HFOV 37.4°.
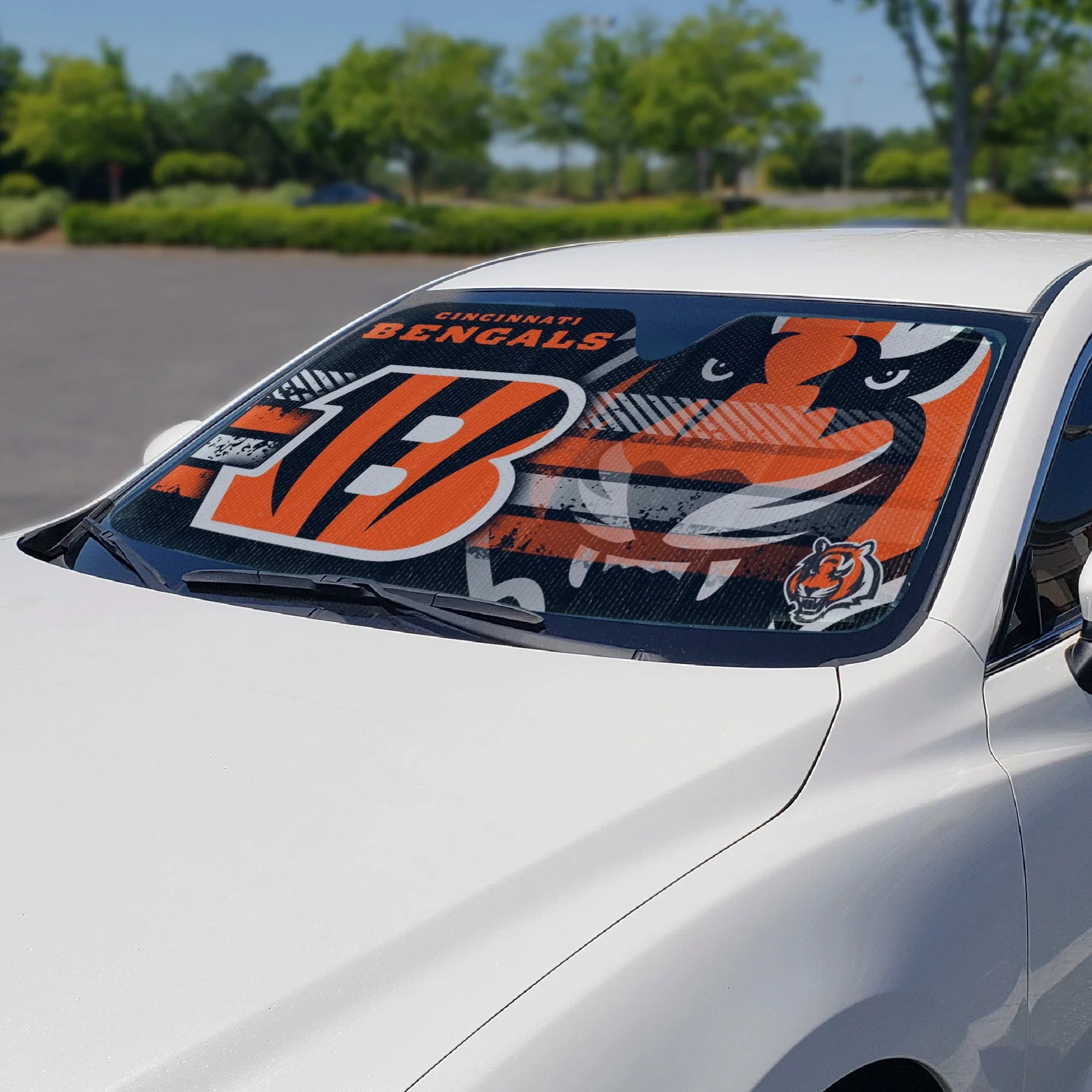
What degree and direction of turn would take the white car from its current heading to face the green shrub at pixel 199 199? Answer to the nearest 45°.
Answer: approximately 135° to its right

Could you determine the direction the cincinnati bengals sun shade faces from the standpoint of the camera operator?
facing the viewer and to the left of the viewer

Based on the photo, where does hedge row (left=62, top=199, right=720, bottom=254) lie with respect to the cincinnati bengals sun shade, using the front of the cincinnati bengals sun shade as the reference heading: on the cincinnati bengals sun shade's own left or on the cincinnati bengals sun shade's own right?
on the cincinnati bengals sun shade's own right

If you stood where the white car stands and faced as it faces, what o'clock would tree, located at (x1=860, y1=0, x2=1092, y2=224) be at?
The tree is roughly at 5 o'clock from the white car.

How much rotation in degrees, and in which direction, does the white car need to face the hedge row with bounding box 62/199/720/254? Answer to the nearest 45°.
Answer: approximately 135° to its right

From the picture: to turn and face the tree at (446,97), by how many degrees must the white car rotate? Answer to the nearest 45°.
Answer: approximately 135° to its right

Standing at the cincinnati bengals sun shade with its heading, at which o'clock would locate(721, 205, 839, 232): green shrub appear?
The green shrub is roughly at 5 o'clock from the cincinnati bengals sun shade.

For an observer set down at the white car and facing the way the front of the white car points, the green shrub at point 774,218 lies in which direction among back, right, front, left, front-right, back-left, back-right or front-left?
back-right
